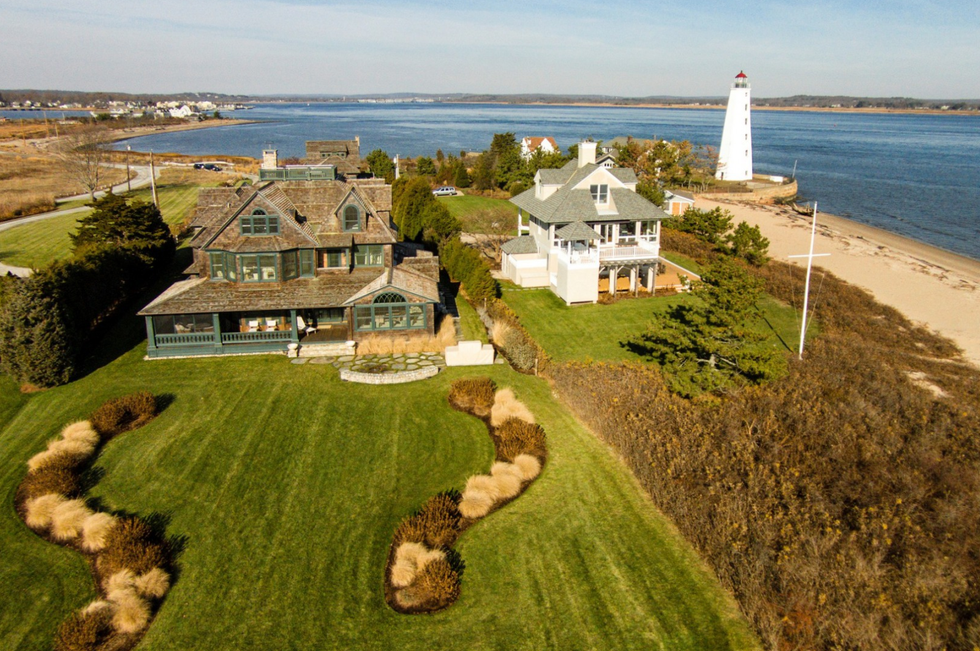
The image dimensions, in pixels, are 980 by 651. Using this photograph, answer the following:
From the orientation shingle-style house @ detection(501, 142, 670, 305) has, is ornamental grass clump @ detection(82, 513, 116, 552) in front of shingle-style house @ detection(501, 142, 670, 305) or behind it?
in front

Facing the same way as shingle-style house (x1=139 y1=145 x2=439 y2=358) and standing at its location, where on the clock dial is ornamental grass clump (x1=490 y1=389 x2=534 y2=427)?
The ornamental grass clump is roughly at 11 o'clock from the shingle-style house.

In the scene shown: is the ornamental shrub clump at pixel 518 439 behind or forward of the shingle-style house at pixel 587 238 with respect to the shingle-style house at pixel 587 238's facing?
forward

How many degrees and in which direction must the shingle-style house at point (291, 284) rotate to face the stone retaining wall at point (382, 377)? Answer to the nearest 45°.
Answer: approximately 45° to its left

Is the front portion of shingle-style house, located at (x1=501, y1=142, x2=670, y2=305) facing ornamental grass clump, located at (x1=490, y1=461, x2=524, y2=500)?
yes

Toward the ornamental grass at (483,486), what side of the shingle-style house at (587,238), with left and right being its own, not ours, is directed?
front

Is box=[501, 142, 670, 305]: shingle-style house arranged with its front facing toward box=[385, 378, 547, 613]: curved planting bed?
yes

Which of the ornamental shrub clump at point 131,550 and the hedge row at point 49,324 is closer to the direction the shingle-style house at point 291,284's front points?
the ornamental shrub clump

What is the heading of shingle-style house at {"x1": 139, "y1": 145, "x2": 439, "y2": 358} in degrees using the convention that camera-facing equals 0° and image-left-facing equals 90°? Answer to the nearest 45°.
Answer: approximately 0°

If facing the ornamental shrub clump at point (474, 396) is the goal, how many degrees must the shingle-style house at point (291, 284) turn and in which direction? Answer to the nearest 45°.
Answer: approximately 45° to its left

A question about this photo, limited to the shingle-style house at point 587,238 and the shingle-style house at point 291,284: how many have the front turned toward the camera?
2

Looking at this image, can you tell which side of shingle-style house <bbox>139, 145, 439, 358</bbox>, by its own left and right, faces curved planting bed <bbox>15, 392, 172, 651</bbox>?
front
